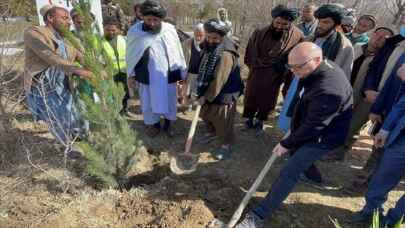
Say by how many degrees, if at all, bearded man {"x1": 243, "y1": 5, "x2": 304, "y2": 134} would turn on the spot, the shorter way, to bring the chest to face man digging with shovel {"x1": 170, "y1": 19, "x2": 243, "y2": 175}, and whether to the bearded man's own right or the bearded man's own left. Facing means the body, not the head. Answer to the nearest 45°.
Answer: approximately 45° to the bearded man's own right

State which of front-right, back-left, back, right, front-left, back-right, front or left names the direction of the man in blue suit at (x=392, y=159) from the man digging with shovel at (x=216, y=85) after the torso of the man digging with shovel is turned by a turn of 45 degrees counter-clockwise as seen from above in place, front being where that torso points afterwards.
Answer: front-left

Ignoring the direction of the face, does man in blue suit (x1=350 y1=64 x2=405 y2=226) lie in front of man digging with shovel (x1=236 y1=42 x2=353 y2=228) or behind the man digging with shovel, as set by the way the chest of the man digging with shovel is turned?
behind

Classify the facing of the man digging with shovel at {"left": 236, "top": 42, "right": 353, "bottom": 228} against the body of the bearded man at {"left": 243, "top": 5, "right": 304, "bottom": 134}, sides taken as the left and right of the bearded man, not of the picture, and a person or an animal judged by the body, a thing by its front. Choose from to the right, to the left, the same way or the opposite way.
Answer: to the right

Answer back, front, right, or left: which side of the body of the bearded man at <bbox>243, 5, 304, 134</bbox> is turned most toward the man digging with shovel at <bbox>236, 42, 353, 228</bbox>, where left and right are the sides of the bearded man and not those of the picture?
front

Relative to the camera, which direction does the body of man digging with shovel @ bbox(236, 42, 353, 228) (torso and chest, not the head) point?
to the viewer's left

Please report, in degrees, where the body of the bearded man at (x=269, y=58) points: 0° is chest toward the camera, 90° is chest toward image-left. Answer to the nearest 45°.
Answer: approximately 0°

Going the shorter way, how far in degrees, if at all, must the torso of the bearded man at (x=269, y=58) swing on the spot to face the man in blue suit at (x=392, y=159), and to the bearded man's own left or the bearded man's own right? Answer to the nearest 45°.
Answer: approximately 45° to the bearded man's own left

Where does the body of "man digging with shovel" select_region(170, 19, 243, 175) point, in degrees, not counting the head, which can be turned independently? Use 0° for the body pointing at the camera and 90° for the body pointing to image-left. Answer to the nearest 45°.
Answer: approximately 45°
